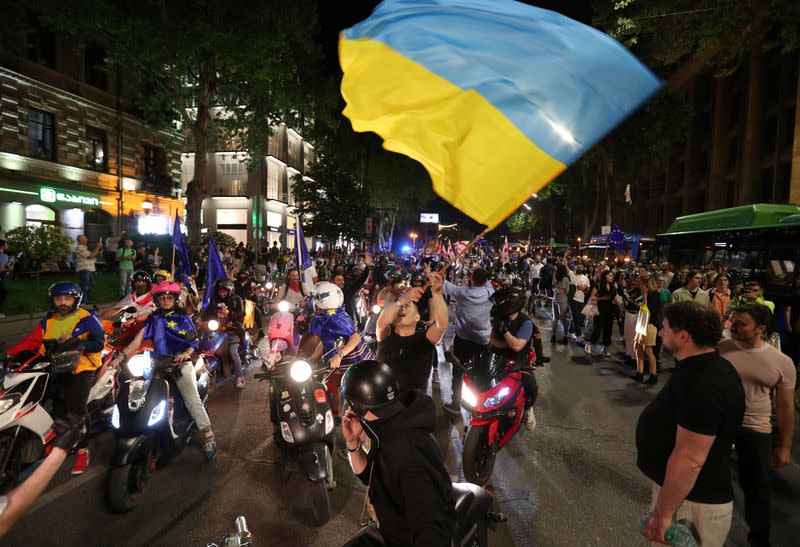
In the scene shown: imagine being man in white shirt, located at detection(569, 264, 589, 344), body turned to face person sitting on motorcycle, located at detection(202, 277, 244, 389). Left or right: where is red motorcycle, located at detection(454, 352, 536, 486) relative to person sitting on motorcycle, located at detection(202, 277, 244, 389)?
left

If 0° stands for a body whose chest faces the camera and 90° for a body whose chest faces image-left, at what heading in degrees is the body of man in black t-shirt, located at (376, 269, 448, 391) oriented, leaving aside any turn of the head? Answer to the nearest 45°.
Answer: approximately 45°

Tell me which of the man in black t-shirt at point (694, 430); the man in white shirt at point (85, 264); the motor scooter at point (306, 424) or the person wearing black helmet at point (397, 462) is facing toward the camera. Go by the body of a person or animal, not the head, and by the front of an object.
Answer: the motor scooter

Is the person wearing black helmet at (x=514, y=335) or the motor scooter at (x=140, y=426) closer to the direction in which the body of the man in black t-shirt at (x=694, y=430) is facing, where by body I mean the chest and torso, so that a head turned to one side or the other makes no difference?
the motor scooter

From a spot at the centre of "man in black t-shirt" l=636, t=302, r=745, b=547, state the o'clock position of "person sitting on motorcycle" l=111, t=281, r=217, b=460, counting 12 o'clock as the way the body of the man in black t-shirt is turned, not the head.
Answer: The person sitting on motorcycle is roughly at 12 o'clock from the man in black t-shirt.

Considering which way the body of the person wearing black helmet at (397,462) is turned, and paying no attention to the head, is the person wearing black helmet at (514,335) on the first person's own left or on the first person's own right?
on the first person's own right

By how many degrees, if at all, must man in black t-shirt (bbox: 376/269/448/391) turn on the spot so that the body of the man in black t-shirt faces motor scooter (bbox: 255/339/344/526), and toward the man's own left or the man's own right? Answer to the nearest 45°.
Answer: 0° — they already face it

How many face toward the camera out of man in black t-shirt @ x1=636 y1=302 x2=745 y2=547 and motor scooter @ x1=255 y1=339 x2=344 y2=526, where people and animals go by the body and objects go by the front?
1

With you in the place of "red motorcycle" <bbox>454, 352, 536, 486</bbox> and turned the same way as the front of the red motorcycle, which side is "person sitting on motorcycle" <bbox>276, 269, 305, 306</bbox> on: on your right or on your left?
on your right

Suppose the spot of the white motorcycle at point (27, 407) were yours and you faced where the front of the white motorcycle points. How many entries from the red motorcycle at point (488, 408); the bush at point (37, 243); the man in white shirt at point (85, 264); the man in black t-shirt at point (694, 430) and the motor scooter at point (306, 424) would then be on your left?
3

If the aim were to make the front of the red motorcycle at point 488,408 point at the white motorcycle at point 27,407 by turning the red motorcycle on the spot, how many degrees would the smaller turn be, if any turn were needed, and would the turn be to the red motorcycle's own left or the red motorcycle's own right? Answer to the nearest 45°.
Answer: approximately 45° to the red motorcycle's own right
